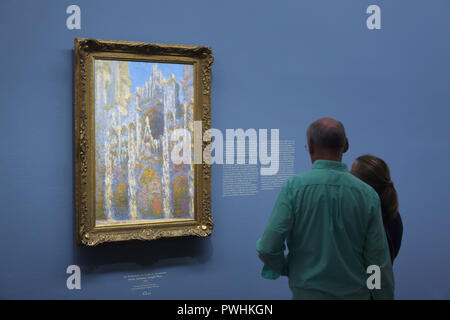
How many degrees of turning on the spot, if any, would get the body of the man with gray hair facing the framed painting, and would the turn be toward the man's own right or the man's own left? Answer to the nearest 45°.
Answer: approximately 45° to the man's own left

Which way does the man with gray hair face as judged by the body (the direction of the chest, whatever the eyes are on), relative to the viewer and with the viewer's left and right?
facing away from the viewer

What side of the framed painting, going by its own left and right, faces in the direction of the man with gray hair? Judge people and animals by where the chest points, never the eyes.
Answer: front

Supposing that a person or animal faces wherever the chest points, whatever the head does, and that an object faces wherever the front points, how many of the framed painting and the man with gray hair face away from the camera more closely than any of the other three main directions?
1

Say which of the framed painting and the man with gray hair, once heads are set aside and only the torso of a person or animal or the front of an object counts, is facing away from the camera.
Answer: the man with gray hair

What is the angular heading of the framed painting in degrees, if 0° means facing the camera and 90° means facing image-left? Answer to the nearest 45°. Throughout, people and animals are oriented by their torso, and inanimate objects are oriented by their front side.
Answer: approximately 315°
